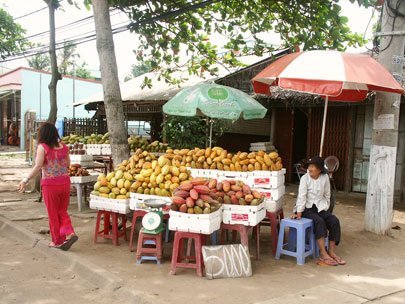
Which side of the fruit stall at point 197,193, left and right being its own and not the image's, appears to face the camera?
front

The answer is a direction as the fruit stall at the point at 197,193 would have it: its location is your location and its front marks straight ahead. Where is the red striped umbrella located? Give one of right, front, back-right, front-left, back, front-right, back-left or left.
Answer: left

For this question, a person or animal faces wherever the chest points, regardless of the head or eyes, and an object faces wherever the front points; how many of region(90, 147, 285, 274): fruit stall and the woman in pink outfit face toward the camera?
1

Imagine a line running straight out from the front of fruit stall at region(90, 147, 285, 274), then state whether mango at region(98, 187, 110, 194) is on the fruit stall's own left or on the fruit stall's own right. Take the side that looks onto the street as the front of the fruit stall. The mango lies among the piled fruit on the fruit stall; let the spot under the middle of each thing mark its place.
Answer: on the fruit stall's own right

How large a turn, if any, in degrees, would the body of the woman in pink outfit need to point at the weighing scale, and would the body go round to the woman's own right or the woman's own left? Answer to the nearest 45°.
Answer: approximately 180°

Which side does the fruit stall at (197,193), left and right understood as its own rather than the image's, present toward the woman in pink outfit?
right

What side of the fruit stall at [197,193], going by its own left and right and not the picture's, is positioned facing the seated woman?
left

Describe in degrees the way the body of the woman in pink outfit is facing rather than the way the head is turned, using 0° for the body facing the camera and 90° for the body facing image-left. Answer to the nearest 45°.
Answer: approximately 135°

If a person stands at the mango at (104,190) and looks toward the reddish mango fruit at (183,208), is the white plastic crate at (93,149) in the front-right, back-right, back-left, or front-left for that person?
back-left

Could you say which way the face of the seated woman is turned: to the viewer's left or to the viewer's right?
to the viewer's left

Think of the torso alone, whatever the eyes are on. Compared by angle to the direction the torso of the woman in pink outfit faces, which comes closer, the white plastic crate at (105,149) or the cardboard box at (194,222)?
the white plastic crate

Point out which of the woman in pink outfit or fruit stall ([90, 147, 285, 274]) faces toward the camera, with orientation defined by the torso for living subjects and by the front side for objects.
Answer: the fruit stall
